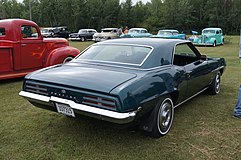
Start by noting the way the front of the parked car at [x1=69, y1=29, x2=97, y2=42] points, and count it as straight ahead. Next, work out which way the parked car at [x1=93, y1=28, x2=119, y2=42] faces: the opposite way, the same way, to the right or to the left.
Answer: the same way

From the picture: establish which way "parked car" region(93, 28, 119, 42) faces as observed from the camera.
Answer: facing the viewer and to the left of the viewer

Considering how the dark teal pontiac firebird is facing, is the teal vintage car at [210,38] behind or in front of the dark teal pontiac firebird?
in front

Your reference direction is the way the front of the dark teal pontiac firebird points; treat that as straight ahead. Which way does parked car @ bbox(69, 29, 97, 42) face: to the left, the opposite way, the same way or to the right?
the opposite way

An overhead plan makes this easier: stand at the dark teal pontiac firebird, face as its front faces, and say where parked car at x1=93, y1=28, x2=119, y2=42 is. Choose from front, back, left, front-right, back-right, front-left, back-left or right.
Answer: front-left

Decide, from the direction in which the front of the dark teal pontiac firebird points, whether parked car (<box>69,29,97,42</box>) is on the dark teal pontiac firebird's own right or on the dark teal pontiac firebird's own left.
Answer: on the dark teal pontiac firebird's own left

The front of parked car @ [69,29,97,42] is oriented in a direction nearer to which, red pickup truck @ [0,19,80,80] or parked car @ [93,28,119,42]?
the red pickup truck

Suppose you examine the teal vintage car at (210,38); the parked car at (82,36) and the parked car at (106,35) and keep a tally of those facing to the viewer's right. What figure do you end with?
0

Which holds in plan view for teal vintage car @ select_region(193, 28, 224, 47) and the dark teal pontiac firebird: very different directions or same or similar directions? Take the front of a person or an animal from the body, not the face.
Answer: very different directions
